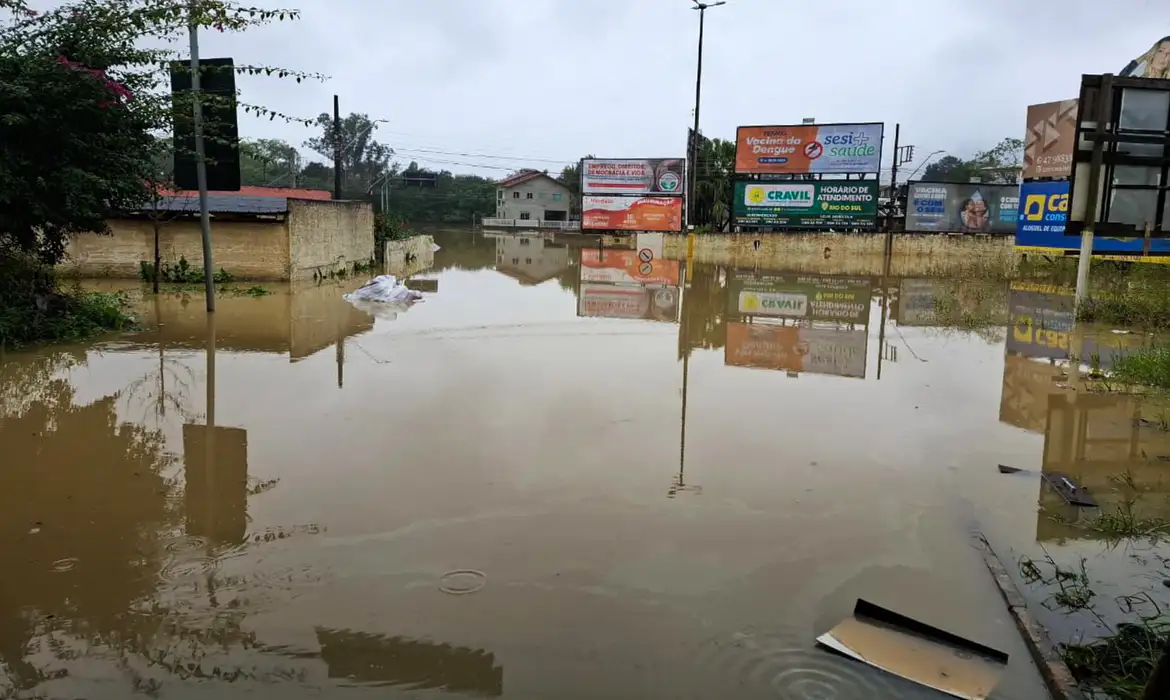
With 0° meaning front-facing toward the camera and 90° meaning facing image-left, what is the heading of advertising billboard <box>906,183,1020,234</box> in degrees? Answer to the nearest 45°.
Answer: approximately 0°

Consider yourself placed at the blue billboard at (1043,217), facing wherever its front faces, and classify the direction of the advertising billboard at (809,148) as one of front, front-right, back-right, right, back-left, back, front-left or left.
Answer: back-right

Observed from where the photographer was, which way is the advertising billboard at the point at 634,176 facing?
facing the viewer

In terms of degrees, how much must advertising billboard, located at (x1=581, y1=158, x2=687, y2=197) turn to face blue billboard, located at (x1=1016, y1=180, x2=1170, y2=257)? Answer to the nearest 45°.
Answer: approximately 45° to its left

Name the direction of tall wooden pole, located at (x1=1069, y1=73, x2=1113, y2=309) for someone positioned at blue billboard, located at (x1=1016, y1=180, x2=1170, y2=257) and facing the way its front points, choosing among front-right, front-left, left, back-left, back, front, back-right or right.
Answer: front

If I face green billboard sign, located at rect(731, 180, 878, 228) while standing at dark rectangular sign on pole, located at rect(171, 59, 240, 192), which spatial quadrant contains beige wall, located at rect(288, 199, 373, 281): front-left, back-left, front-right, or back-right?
front-left

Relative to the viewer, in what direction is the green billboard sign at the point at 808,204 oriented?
toward the camera

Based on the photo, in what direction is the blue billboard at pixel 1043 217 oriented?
toward the camera

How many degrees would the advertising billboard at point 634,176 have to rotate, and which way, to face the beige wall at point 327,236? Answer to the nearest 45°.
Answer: approximately 45° to its right

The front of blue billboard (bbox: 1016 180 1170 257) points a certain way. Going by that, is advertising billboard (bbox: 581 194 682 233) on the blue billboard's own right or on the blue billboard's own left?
on the blue billboard's own right

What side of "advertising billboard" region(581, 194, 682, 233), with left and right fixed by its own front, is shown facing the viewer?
front

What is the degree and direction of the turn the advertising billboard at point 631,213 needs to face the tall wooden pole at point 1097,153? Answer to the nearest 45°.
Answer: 0° — it already faces it

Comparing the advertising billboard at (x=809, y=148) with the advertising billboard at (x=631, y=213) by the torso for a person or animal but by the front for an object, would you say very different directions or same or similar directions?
same or similar directions

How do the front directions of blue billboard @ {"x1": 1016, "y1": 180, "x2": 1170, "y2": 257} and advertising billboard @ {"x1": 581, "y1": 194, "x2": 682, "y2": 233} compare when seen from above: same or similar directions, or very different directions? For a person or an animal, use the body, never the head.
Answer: same or similar directions
